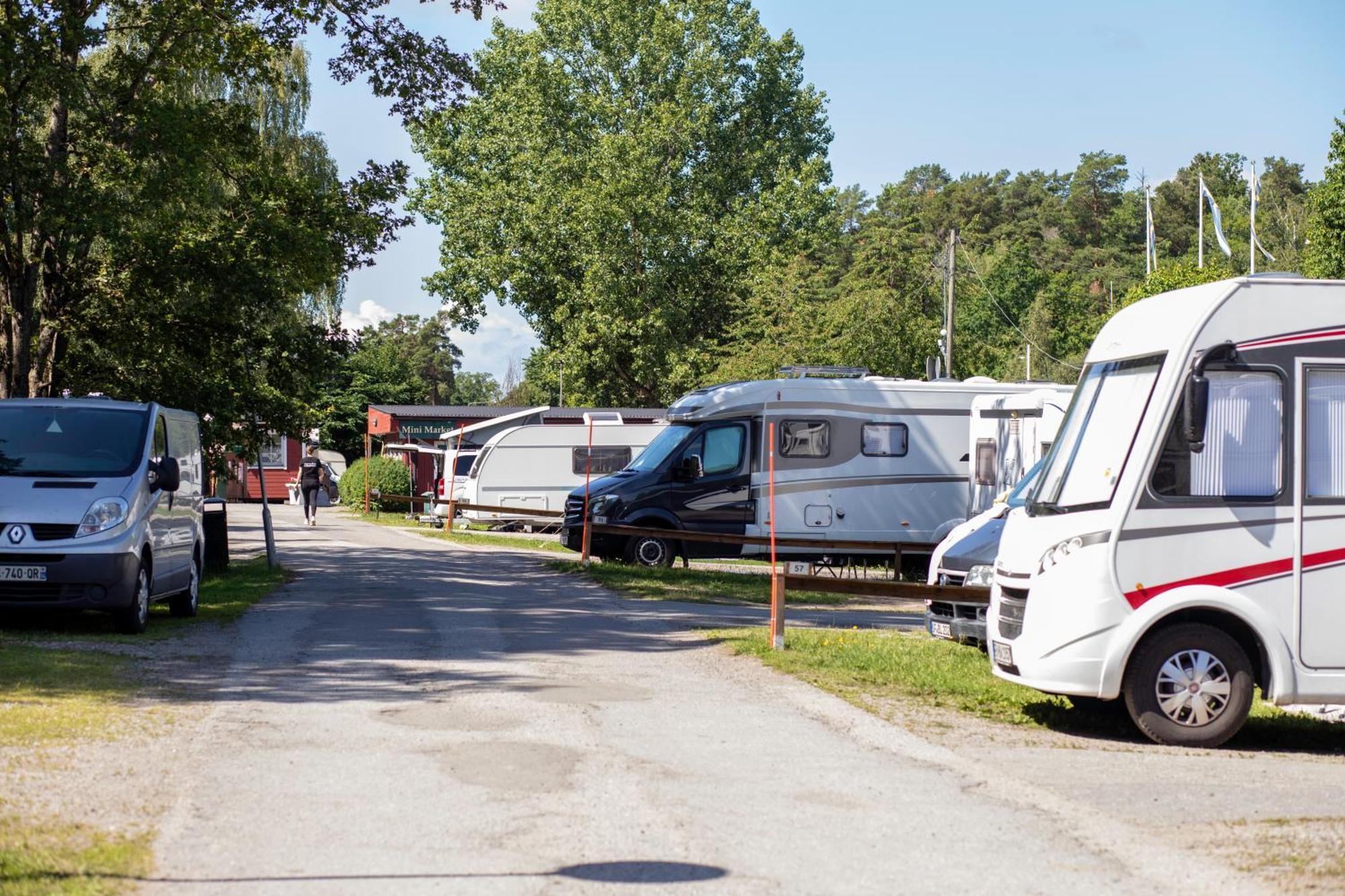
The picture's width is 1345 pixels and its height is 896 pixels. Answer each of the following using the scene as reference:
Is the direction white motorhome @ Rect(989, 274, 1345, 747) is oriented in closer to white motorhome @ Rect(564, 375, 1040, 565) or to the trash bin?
the trash bin

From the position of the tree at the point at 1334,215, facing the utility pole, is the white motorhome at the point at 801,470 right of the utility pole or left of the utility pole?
left

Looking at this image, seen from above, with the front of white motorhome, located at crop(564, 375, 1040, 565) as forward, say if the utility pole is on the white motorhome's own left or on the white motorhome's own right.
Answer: on the white motorhome's own right

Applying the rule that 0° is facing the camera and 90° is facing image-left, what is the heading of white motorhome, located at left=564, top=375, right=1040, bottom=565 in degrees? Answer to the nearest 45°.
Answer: approximately 90°

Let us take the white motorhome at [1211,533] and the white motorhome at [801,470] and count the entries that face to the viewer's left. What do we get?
2

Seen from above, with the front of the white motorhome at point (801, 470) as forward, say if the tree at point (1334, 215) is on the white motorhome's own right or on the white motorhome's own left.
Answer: on the white motorhome's own right

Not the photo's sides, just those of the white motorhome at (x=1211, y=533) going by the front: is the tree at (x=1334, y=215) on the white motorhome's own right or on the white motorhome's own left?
on the white motorhome's own right

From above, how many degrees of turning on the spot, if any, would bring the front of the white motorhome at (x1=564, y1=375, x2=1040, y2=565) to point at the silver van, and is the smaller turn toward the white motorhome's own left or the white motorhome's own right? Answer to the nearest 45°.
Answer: approximately 45° to the white motorhome's own left

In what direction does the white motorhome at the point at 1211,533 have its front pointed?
to the viewer's left

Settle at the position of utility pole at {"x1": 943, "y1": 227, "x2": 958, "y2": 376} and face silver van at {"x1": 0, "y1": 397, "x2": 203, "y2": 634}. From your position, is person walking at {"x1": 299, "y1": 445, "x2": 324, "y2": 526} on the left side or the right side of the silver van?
right

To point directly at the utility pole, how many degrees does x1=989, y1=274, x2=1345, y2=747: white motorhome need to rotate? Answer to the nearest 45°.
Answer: approximately 90° to its right
